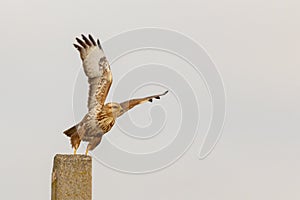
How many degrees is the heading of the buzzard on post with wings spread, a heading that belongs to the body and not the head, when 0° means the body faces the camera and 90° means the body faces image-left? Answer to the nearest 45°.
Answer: approximately 315°
